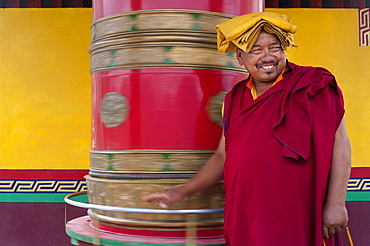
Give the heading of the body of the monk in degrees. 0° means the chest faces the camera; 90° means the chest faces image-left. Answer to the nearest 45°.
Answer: approximately 45°
